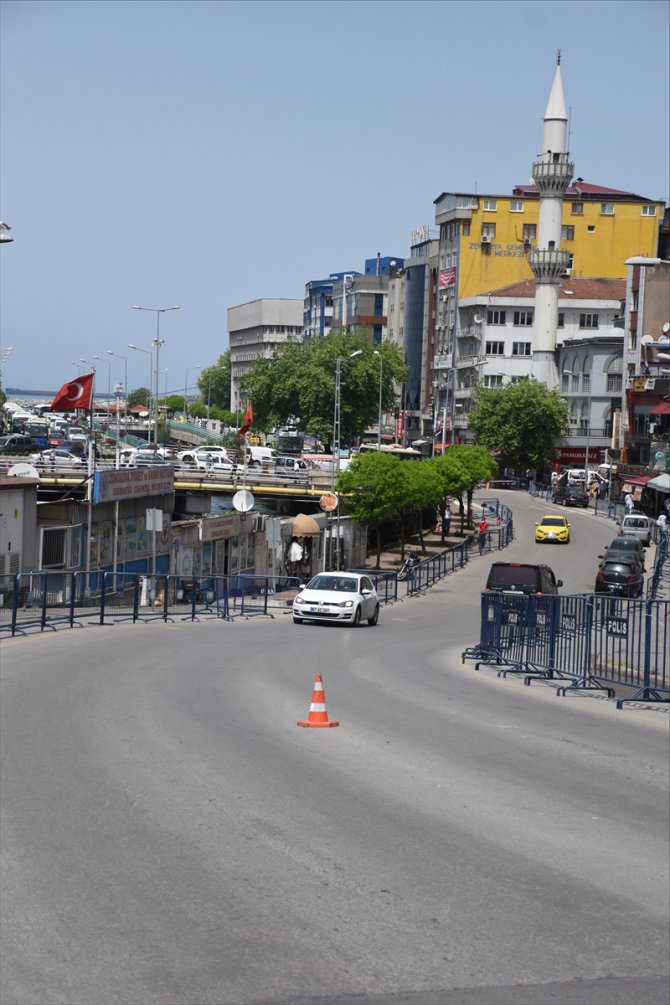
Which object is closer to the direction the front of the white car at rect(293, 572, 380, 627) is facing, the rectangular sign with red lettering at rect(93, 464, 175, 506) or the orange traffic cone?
the orange traffic cone

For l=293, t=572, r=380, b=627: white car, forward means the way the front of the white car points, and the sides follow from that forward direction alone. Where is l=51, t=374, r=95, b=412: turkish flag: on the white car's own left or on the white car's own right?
on the white car's own right

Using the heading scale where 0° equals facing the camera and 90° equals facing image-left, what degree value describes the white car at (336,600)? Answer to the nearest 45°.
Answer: approximately 45°

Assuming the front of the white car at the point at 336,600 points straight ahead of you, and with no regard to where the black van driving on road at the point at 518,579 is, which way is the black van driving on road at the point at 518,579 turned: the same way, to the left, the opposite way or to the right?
the opposite way

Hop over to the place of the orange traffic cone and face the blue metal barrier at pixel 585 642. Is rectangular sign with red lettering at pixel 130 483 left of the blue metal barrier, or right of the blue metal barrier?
left

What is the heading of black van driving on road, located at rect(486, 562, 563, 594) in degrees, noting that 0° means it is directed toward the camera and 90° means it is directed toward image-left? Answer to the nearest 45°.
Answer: approximately 225°

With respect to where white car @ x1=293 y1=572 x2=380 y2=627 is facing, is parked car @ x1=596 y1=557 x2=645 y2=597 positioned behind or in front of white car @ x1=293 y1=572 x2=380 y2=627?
behind

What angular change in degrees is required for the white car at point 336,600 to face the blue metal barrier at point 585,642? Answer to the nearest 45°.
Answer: approximately 45° to its left

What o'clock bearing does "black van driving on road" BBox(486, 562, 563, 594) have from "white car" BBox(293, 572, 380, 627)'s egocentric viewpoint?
The black van driving on road is roughly at 7 o'clock from the white car.

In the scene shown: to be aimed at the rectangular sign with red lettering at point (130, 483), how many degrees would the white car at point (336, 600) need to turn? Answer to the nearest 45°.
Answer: approximately 90° to its right
